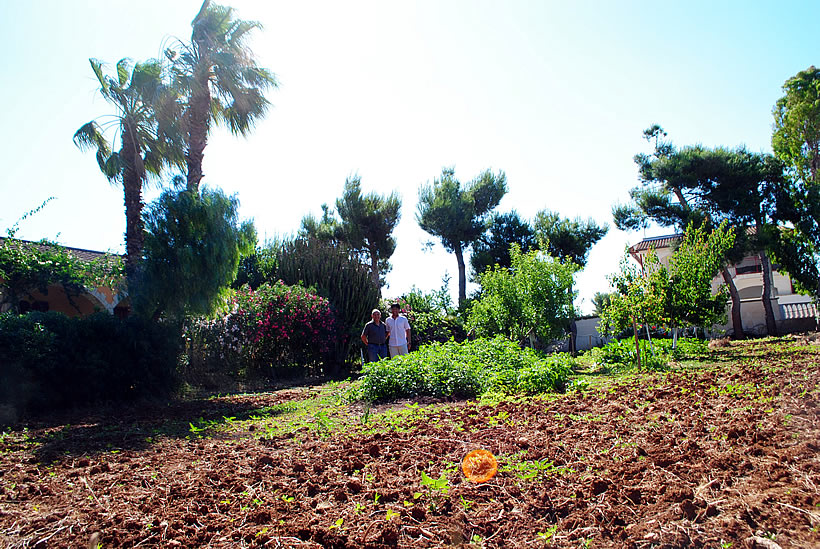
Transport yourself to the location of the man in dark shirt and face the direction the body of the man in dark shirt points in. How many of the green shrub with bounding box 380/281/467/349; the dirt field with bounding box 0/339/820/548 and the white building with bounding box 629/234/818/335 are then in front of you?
1

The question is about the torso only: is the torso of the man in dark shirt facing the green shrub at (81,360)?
no

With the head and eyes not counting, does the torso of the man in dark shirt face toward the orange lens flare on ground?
yes

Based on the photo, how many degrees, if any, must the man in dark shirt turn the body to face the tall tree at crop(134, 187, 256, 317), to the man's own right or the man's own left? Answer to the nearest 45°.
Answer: approximately 90° to the man's own right

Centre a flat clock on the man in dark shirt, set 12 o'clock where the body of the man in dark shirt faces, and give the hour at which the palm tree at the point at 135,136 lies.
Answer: The palm tree is roughly at 3 o'clock from the man in dark shirt.

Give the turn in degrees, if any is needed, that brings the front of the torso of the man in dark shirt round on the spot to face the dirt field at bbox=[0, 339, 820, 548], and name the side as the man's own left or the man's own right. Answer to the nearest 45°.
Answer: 0° — they already face it

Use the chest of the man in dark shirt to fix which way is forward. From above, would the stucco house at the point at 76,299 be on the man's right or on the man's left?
on the man's right

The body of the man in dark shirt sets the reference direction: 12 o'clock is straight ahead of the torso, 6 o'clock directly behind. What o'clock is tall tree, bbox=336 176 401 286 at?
The tall tree is roughly at 6 o'clock from the man in dark shirt.

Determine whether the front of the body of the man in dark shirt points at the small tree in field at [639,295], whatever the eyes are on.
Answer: no

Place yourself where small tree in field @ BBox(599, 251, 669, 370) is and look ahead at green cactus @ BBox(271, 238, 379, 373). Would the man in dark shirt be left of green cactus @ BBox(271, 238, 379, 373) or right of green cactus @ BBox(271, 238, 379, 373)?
left

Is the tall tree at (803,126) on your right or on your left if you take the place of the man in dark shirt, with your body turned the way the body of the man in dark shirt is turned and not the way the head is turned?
on your left

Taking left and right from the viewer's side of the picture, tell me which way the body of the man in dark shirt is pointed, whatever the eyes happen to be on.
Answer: facing the viewer
